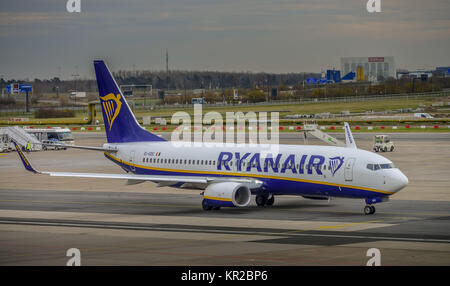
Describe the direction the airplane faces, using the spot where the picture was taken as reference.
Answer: facing the viewer and to the right of the viewer
